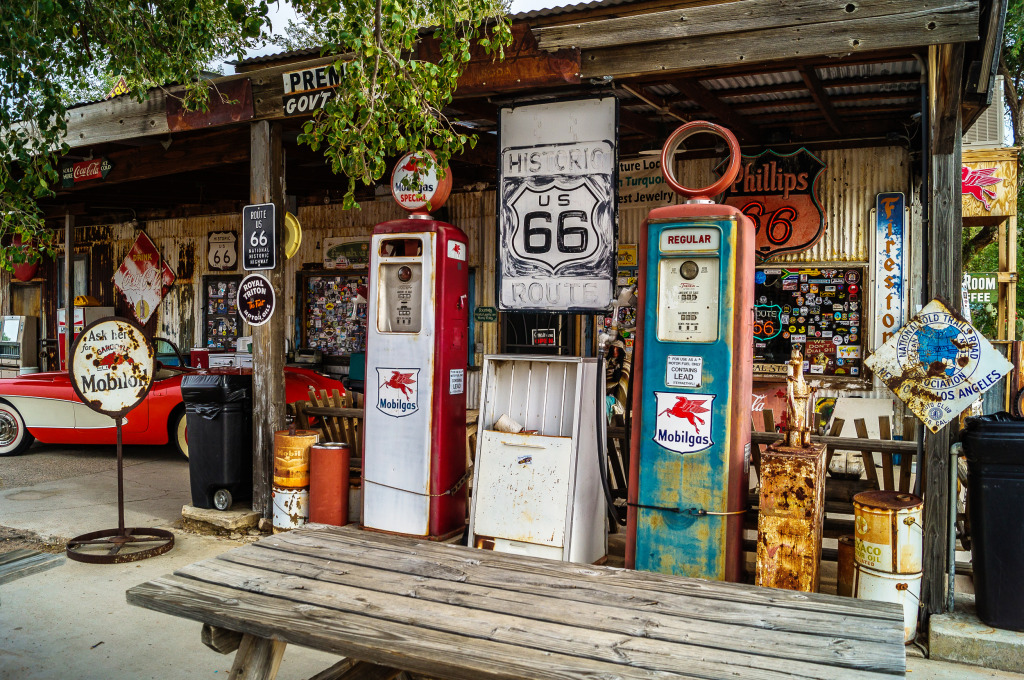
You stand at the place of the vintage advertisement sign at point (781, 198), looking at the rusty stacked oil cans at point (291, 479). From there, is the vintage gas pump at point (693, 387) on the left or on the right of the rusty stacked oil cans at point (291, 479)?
left

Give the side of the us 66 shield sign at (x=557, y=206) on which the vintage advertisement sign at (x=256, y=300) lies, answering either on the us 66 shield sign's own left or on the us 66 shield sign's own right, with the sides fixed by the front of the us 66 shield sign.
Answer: on the us 66 shield sign's own right

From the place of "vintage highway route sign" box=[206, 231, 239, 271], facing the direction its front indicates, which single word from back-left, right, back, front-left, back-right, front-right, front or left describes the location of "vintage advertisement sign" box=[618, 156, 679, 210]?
front-left

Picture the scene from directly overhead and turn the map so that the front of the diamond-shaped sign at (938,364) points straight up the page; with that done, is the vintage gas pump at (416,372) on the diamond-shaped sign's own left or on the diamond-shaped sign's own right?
on the diamond-shaped sign's own right

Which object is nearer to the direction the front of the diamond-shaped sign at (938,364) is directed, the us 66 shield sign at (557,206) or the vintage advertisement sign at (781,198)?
the us 66 shield sign

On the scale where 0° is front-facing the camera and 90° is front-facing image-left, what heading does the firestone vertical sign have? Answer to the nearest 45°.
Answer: approximately 0°

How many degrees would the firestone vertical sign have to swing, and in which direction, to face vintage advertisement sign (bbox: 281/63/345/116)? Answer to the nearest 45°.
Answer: approximately 45° to its right

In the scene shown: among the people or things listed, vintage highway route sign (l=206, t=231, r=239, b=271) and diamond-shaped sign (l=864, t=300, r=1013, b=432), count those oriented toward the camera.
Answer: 2
